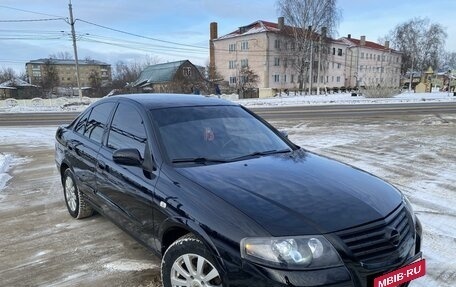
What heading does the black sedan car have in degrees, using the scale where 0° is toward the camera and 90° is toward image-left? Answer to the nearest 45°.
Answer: approximately 315°
